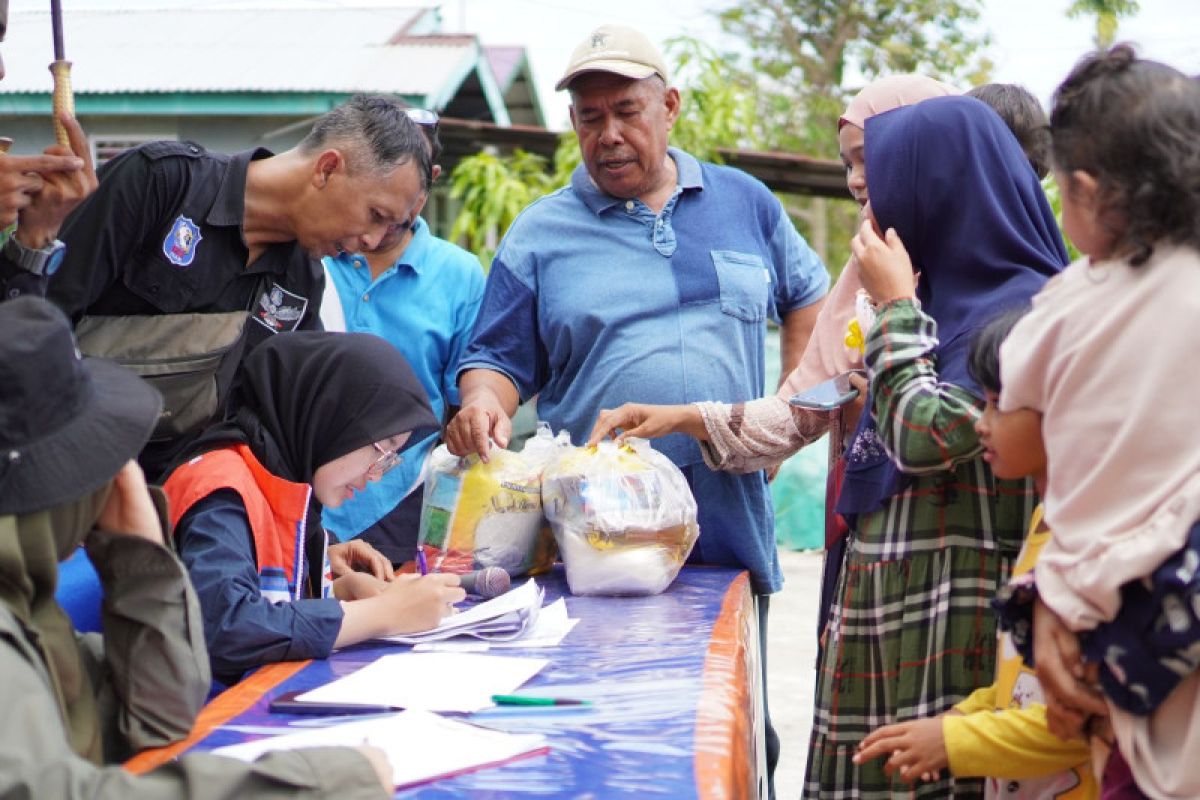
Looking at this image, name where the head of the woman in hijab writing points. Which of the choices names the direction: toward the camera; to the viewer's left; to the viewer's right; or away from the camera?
to the viewer's right

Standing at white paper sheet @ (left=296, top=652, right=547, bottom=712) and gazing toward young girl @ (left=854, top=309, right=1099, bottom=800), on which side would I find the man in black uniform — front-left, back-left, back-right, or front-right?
back-left

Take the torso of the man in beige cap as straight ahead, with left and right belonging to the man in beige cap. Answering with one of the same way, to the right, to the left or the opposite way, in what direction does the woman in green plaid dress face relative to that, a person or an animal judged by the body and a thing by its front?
to the right

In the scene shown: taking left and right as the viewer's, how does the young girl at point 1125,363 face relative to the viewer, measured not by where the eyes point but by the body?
facing away from the viewer and to the left of the viewer

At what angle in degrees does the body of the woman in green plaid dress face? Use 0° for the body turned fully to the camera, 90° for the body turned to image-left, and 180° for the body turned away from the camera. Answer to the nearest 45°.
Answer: approximately 90°

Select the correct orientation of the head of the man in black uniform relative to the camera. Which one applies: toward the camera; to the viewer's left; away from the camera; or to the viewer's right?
to the viewer's right
